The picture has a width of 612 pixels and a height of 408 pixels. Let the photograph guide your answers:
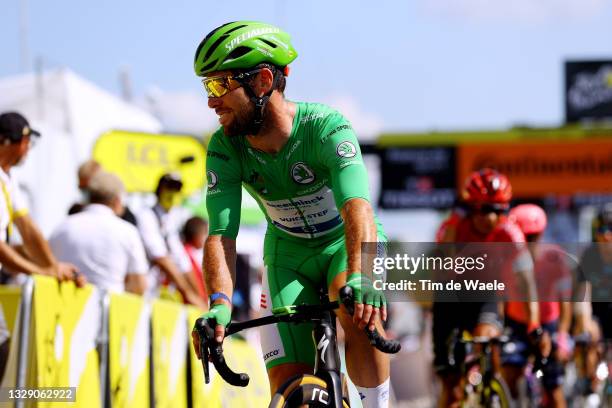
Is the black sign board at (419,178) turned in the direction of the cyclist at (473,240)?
yes

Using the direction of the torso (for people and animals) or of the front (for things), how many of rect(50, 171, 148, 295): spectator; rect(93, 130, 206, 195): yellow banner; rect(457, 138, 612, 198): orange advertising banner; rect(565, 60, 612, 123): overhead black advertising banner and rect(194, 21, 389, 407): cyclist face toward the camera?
4

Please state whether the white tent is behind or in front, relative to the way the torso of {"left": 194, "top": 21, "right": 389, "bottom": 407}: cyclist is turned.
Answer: behind

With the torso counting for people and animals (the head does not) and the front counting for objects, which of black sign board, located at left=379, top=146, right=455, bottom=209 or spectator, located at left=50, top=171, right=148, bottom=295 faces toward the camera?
the black sign board

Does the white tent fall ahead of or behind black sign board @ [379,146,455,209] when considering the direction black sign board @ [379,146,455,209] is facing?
ahead

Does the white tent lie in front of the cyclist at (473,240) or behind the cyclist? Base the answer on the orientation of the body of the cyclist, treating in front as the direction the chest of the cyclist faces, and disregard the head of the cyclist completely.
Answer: behind

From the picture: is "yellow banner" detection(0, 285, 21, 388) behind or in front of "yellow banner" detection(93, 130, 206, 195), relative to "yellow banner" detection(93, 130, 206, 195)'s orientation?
in front

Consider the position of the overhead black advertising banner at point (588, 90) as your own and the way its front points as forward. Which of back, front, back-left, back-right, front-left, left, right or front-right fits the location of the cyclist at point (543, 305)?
front

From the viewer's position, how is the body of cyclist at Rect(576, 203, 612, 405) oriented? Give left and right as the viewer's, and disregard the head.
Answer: facing the viewer

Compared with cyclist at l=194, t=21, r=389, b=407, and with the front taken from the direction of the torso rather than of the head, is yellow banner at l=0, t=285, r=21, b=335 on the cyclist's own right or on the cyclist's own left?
on the cyclist's own right

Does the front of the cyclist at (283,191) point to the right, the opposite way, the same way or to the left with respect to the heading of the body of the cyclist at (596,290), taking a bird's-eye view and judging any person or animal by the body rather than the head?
the same way

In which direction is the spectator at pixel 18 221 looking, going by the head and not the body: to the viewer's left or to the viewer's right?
to the viewer's right

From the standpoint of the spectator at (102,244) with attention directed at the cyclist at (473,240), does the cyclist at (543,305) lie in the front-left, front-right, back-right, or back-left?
front-left

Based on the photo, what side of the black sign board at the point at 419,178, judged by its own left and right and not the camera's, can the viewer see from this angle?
front

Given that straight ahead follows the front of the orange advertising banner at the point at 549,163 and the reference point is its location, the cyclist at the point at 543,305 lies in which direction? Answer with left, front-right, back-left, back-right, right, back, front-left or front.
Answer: front

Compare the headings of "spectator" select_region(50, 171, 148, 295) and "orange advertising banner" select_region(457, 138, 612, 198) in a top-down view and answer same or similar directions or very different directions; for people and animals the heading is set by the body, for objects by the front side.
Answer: very different directions
